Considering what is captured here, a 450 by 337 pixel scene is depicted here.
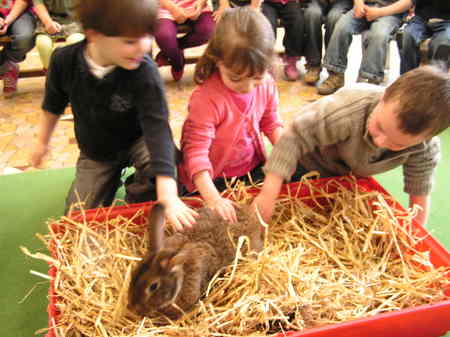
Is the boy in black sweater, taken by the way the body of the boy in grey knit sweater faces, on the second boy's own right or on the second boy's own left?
on the second boy's own right

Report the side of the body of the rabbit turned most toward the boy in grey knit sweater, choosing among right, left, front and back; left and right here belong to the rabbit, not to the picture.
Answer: back

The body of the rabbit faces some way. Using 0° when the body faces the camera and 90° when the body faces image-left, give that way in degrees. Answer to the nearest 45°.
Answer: approximately 45°

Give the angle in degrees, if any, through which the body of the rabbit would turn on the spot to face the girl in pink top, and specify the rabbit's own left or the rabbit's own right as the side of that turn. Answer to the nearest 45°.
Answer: approximately 135° to the rabbit's own right

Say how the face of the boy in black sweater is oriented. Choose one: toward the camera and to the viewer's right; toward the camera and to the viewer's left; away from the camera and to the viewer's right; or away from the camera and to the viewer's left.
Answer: toward the camera and to the viewer's right
